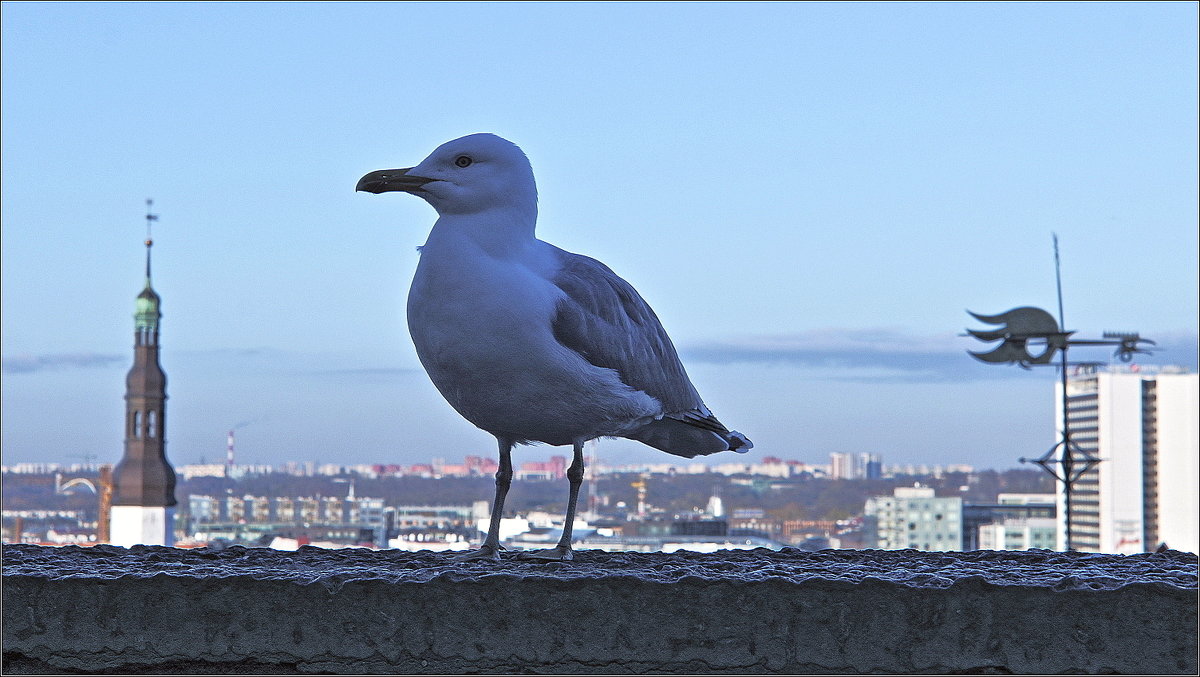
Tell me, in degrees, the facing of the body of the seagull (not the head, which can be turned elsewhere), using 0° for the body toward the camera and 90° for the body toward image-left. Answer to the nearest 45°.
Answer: approximately 45°
